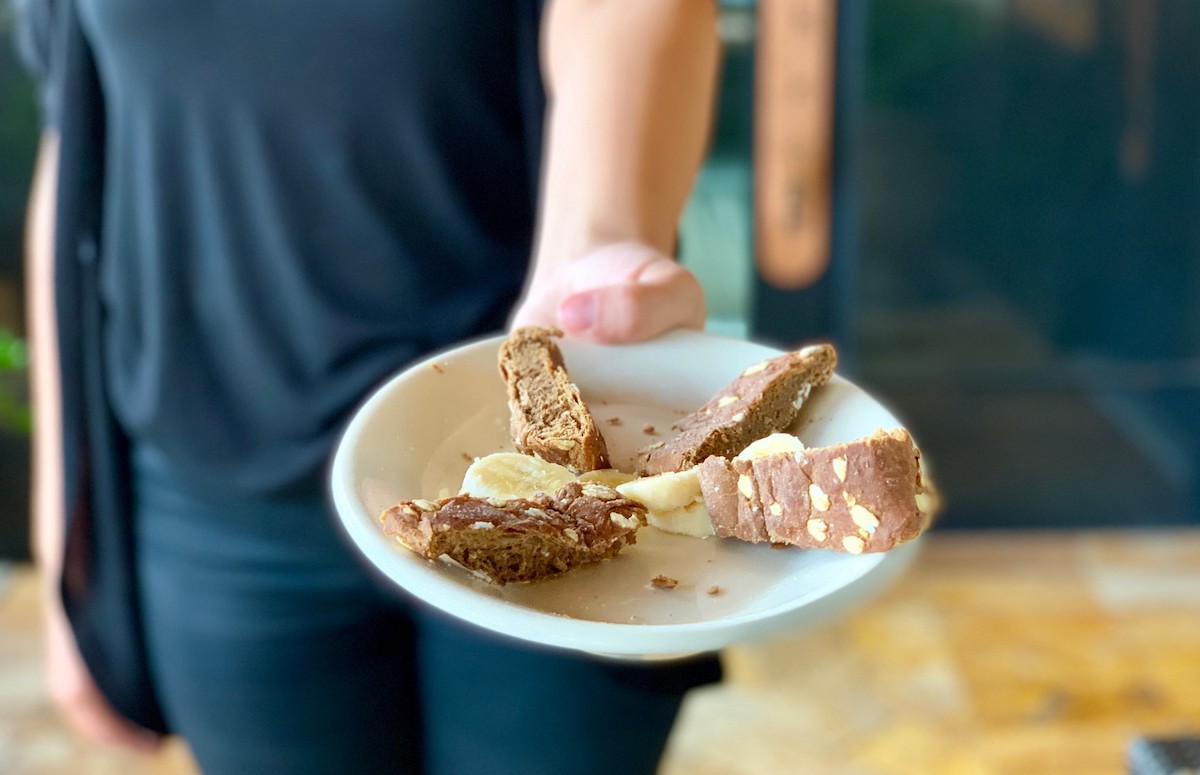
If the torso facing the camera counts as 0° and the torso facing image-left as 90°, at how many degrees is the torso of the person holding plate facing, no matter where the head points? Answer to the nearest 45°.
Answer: approximately 0°
